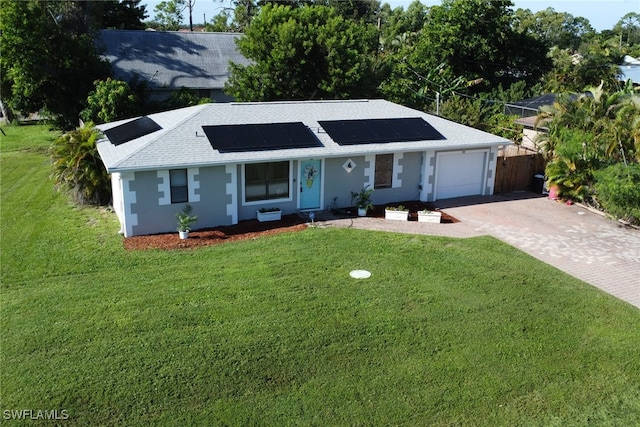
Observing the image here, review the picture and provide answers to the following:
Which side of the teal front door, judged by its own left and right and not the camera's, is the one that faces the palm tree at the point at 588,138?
left

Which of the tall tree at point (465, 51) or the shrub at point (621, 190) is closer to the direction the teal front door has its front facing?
the shrub

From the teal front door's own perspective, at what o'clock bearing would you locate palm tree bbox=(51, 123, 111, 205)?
The palm tree is roughly at 3 o'clock from the teal front door.

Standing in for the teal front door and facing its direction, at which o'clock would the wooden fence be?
The wooden fence is roughly at 8 o'clock from the teal front door.

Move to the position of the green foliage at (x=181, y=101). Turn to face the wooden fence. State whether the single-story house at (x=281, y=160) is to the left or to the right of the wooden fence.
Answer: right

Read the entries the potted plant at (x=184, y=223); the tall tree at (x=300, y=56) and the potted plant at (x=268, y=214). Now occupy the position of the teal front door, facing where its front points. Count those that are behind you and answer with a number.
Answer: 1

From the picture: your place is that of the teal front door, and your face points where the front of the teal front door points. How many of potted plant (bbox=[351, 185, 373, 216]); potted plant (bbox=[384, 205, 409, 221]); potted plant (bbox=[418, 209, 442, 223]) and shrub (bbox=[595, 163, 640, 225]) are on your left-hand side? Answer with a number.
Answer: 4

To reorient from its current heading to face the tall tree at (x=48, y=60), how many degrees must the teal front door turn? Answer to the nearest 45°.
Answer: approximately 135° to its right

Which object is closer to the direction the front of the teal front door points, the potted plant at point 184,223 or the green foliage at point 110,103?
the potted plant

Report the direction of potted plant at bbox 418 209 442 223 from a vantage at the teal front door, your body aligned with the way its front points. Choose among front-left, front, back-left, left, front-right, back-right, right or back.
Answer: left

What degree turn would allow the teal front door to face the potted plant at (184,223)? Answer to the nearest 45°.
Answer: approximately 45° to its right

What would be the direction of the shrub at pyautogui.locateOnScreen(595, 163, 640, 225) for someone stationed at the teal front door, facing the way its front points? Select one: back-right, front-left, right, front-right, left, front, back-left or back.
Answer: left

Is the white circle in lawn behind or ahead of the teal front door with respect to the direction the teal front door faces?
ahead

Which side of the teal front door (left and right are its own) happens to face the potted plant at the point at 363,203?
left

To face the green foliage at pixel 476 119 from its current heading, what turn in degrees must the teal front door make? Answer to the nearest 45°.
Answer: approximately 135° to its left

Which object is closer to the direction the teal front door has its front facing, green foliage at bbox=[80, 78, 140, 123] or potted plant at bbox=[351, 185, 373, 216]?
the potted plant

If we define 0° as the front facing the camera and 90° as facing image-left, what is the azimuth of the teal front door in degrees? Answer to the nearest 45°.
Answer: approximately 0°
